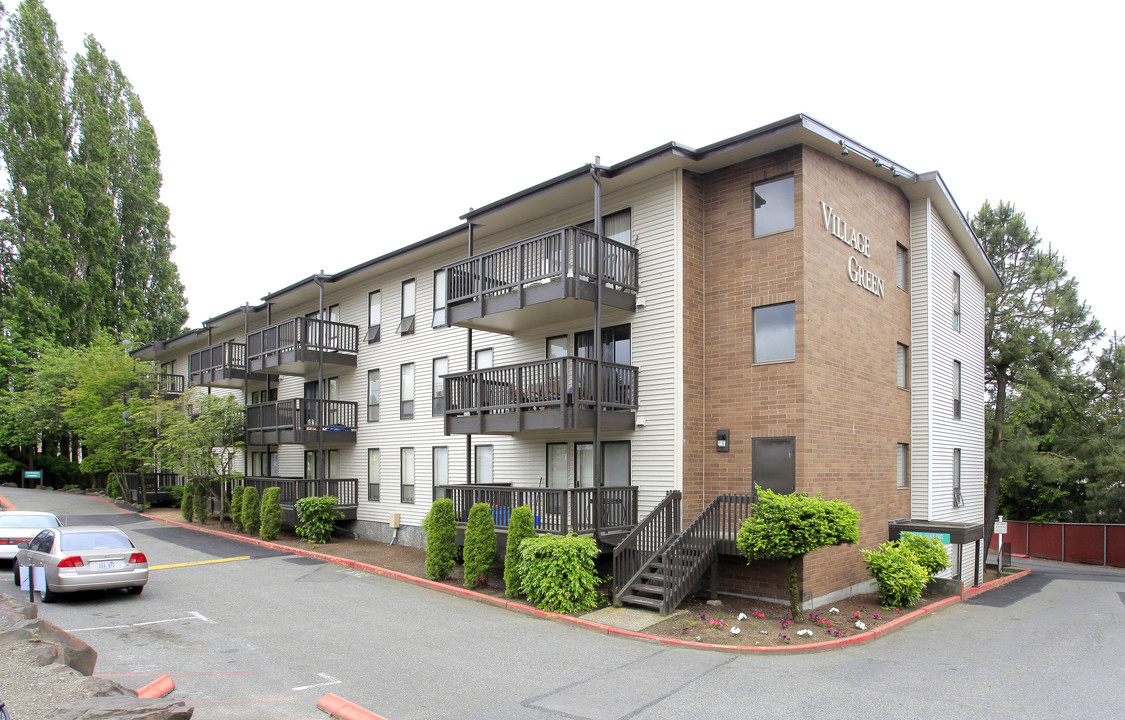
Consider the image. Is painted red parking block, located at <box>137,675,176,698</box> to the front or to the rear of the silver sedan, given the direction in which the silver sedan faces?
to the rear

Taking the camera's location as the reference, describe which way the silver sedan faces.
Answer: facing away from the viewer and to the left of the viewer

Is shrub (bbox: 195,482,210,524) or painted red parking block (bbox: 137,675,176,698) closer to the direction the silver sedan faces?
the shrub

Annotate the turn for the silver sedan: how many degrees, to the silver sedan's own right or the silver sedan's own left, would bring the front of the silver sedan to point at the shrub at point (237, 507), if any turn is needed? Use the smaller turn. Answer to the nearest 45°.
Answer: approximately 45° to the silver sedan's own right

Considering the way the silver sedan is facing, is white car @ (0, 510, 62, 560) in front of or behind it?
in front

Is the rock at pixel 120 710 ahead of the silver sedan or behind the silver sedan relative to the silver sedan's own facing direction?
behind

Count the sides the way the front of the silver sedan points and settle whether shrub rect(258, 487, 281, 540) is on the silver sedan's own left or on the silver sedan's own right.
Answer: on the silver sedan's own right
